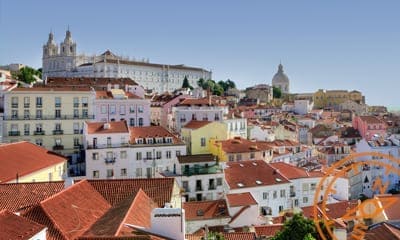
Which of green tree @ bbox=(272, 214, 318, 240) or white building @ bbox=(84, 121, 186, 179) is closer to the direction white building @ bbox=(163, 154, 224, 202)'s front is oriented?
the green tree

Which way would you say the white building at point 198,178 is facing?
toward the camera

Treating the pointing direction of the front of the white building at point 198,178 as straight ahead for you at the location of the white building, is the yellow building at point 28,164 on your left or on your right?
on your right

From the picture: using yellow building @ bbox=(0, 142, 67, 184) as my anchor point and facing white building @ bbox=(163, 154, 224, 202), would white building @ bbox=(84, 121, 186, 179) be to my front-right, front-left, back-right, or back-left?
front-left

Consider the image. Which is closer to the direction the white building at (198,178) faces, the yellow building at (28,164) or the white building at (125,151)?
the yellow building

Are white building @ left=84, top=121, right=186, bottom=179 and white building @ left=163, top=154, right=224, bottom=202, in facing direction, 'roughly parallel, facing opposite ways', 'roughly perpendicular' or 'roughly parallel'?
roughly parallel

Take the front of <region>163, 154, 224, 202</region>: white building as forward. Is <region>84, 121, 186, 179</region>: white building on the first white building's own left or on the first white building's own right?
on the first white building's own right

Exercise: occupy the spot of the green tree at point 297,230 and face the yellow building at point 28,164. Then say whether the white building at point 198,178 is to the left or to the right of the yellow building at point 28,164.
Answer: right

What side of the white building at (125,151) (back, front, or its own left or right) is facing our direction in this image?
front

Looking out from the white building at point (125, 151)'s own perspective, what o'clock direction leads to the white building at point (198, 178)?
the white building at point (198, 178) is roughly at 10 o'clock from the white building at point (125, 151).
